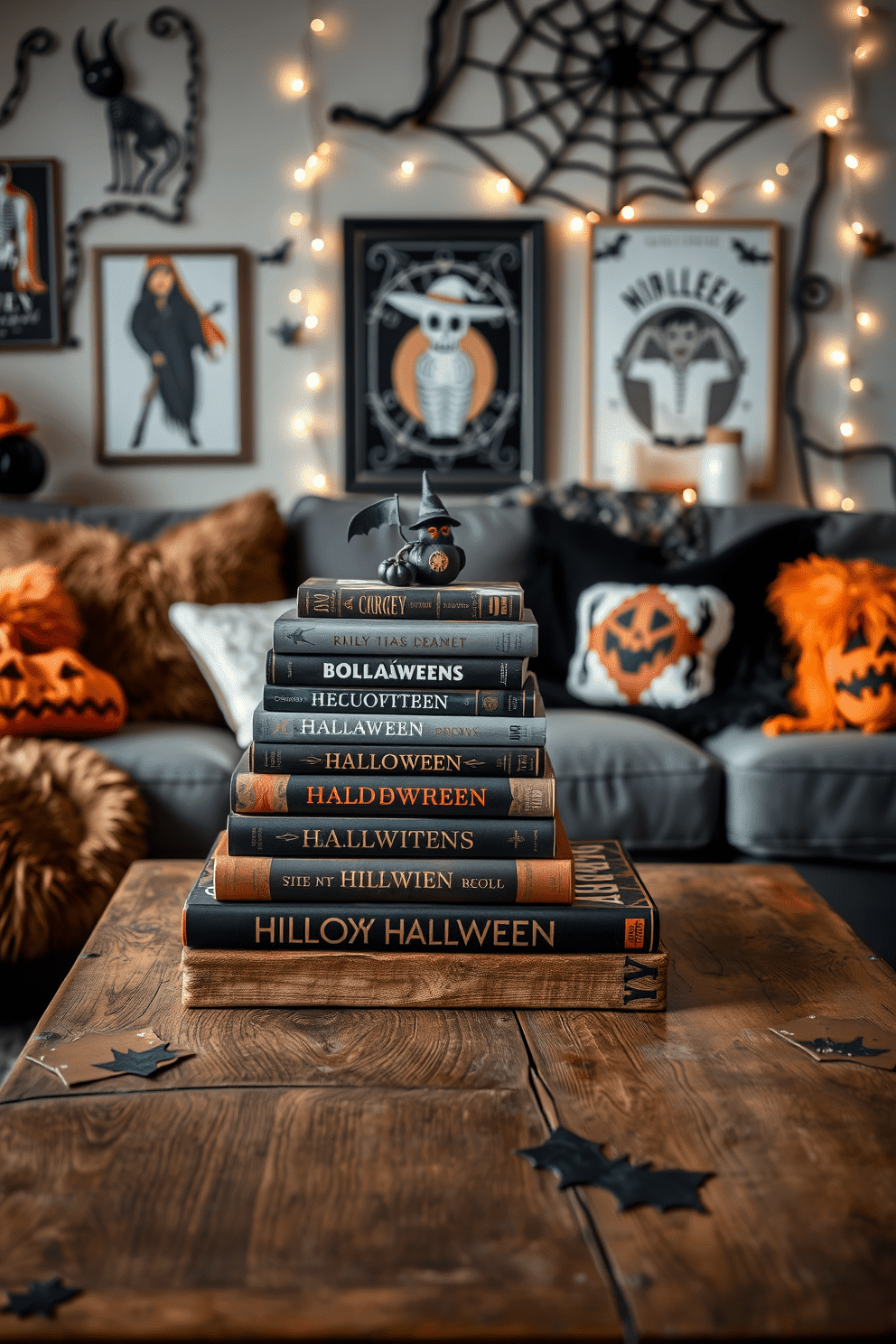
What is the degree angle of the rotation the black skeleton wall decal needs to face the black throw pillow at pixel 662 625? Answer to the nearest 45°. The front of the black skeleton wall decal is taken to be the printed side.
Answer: approximately 90° to its left

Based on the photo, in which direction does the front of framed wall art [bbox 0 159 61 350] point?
toward the camera

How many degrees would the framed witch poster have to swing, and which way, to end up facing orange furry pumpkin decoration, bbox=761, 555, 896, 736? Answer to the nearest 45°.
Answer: approximately 45° to its left

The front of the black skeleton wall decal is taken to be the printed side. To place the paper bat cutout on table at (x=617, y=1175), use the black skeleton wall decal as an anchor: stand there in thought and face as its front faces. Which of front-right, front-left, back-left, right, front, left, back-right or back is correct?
front-left

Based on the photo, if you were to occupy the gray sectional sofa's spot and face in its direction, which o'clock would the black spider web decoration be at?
The black spider web decoration is roughly at 6 o'clock from the gray sectional sofa.

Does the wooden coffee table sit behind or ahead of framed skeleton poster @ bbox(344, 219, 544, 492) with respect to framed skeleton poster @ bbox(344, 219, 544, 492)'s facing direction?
ahead

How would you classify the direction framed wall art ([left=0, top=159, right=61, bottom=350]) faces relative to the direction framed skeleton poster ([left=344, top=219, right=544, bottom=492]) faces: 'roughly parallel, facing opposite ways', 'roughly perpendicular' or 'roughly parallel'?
roughly parallel

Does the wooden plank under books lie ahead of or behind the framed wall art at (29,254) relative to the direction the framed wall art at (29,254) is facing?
ahead

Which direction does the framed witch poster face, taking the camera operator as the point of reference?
facing the viewer
